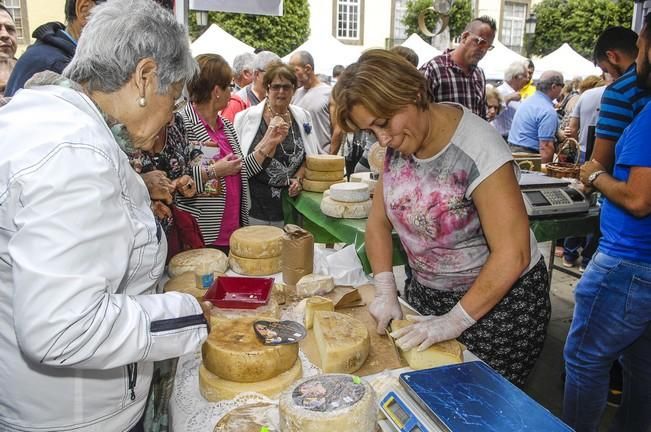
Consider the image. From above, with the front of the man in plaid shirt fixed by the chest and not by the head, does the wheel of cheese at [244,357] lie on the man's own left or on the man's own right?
on the man's own right

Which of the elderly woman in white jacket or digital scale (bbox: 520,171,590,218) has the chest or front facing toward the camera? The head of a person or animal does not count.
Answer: the digital scale

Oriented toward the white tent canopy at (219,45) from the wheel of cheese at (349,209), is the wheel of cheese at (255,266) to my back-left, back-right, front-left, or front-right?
back-left

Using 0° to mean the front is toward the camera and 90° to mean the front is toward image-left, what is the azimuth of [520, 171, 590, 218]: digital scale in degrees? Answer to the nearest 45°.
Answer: approximately 0°

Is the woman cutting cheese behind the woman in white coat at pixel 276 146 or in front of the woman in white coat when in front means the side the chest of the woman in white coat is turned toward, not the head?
in front

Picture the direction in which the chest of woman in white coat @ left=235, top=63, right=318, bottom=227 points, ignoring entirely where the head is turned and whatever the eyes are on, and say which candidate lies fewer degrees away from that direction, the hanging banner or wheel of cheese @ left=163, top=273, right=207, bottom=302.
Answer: the wheel of cheese

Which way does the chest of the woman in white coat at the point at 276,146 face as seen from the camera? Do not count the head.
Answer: toward the camera

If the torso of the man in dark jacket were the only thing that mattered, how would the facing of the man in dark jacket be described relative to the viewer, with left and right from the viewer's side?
facing to the right of the viewer

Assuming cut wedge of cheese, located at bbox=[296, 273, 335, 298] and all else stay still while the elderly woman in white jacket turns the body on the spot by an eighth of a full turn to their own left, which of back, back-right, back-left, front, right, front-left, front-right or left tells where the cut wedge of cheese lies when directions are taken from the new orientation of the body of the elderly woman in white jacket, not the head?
front

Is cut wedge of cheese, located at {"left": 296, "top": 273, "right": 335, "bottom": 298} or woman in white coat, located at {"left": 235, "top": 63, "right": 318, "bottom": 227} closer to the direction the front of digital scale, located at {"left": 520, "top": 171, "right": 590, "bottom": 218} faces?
the cut wedge of cheese

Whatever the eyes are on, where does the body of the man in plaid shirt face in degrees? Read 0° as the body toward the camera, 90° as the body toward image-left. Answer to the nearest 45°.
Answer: approximately 315°

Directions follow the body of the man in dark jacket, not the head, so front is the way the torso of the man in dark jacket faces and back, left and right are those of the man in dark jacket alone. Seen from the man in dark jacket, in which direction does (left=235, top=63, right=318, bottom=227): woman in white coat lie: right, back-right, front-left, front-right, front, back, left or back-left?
front-left

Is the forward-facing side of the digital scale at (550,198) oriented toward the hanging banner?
no

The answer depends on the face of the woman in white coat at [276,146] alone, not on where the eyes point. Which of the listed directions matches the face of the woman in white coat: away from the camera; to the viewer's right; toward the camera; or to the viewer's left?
toward the camera

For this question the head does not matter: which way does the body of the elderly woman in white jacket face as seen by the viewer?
to the viewer's right

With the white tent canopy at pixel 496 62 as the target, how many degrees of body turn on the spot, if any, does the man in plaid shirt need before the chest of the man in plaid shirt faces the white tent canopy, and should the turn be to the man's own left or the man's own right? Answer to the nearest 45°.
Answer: approximately 135° to the man's own left
